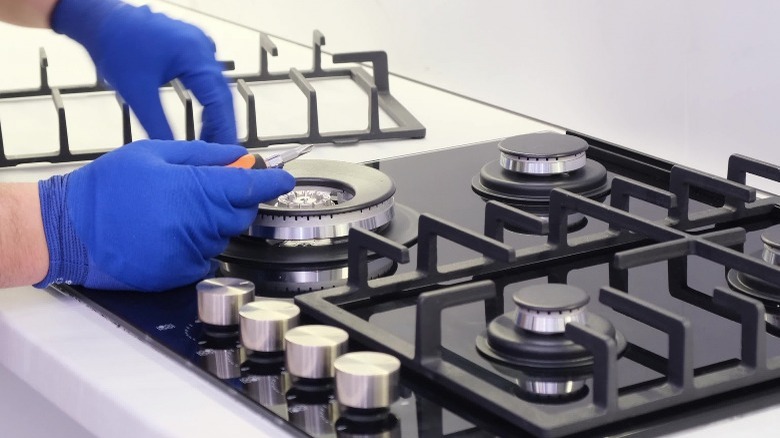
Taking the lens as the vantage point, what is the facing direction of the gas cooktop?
facing the viewer and to the left of the viewer
